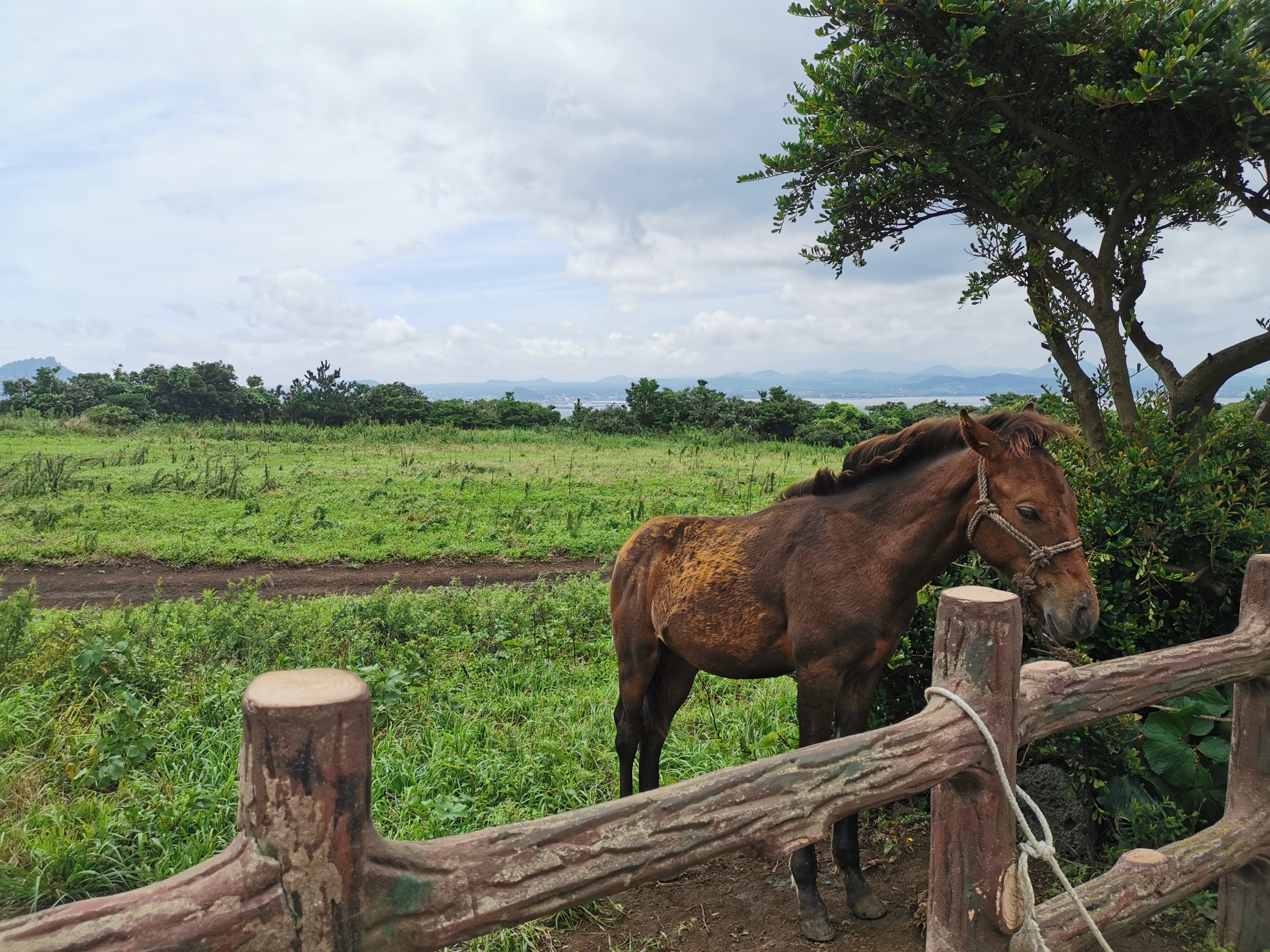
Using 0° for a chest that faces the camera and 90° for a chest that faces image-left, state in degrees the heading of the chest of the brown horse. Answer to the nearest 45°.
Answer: approximately 315°

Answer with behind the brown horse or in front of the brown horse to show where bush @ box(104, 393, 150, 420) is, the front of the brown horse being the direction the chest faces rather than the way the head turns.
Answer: behind

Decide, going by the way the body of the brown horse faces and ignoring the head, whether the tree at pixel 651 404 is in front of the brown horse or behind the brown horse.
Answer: behind

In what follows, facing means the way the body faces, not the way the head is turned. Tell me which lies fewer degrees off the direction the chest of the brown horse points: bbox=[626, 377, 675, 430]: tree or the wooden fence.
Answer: the wooden fence

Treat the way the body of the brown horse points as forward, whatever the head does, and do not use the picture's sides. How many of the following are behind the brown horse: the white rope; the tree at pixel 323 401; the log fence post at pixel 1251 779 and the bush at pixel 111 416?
2

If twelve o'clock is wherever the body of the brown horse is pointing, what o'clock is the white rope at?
The white rope is roughly at 1 o'clock from the brown horse.

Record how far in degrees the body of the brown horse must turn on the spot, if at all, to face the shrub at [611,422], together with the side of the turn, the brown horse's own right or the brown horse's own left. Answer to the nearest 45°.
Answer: approximately 135° to the brown horse's own left

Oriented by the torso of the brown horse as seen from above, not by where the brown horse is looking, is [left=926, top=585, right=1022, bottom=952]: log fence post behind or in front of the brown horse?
in front

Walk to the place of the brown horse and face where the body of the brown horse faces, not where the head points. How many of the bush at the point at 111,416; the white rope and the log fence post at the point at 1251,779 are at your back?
1
